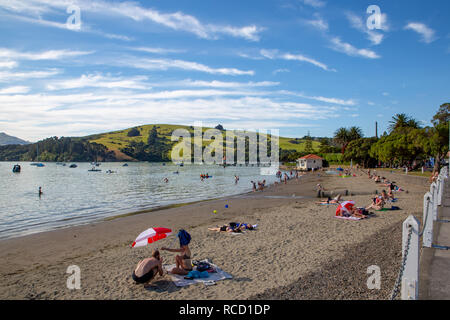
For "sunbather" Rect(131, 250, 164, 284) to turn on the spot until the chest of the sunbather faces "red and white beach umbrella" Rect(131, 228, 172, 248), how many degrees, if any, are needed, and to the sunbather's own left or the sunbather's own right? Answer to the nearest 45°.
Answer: approximately 45° to the sunbather's own left

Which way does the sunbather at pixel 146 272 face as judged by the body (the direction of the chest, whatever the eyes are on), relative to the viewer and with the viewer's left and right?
facing away from the viewer and to the right of the viewer

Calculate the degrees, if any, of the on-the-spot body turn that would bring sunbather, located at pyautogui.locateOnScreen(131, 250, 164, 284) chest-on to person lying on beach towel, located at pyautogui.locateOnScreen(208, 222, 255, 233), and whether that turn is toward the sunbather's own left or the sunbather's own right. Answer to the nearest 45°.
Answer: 0° — they already face them

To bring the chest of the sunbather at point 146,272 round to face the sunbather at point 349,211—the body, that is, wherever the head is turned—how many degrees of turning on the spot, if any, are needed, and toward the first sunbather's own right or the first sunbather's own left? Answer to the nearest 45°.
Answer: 0° — they already face them
